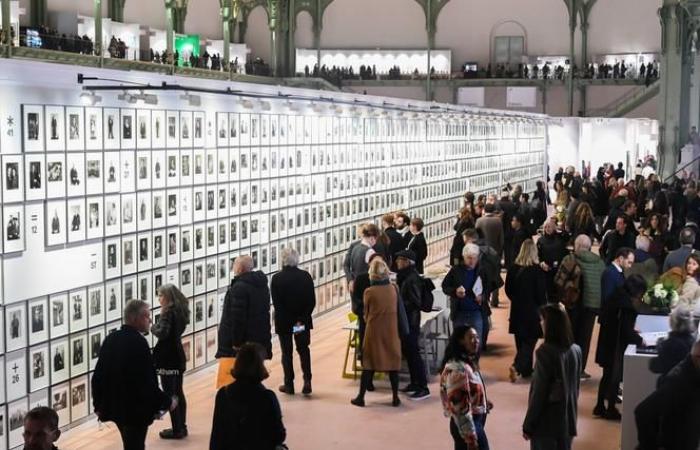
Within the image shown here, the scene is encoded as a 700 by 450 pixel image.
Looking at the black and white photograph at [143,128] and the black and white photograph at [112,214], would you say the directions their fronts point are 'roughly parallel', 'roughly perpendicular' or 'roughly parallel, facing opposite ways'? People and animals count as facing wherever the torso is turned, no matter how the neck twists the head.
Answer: roughly parallel

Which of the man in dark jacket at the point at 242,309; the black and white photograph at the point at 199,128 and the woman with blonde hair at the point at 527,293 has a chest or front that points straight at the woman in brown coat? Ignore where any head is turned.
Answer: the black and white photograph

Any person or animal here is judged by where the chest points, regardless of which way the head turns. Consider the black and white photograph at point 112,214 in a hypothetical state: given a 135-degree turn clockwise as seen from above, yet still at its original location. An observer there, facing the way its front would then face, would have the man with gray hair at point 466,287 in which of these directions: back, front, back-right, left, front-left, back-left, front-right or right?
back

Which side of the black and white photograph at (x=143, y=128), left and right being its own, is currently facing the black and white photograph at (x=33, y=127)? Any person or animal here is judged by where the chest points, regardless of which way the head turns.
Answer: right

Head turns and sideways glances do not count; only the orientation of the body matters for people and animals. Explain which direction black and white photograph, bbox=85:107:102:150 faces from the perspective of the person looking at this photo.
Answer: facing the viewer and to the right of the viewer

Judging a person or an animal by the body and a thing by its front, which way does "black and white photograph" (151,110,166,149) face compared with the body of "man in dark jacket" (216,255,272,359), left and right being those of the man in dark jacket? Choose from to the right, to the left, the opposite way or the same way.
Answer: the opposite way

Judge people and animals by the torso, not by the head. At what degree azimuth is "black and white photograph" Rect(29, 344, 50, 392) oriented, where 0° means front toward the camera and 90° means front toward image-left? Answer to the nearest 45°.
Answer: approximately 315°

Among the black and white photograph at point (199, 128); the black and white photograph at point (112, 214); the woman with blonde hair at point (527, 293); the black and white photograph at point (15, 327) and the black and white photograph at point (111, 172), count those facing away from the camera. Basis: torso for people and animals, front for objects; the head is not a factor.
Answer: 1

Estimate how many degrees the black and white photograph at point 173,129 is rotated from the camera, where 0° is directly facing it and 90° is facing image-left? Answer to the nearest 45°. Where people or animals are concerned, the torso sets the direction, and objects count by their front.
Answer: approximately 315°

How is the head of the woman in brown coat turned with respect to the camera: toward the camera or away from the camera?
away from the camera

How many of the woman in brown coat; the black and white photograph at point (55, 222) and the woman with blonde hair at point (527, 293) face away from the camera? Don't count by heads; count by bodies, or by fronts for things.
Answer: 2

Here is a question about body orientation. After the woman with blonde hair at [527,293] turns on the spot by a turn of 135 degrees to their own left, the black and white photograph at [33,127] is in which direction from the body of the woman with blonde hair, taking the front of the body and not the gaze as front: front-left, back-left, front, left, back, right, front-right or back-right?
front
